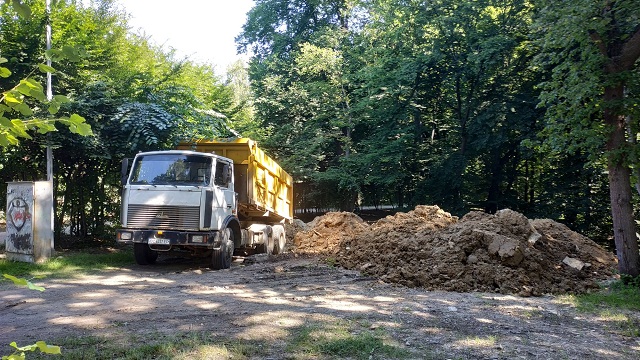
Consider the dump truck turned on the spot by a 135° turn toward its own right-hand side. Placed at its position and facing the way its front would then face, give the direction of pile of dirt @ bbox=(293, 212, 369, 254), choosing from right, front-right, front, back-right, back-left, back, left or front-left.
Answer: front-right

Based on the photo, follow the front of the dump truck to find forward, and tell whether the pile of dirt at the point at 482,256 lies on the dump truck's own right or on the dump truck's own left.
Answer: on the dump truck's own left

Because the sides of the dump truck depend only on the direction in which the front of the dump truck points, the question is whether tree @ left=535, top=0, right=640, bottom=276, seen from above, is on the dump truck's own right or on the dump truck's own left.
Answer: on the dump truck's own left

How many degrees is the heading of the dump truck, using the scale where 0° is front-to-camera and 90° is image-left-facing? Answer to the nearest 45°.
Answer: approximately 45°
